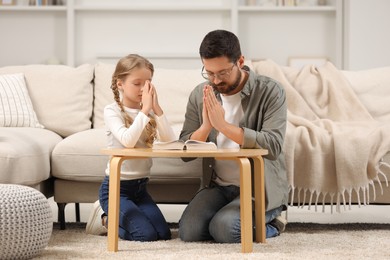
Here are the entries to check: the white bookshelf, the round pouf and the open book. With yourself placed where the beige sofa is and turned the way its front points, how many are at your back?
1

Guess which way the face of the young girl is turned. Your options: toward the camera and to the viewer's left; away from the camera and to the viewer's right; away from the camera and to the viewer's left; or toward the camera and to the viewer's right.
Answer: toward the camera and to the viewer's right

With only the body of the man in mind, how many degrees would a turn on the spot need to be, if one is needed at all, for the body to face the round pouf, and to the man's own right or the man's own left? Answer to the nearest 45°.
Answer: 0° — they already face it

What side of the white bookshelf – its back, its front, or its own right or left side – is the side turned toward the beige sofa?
front

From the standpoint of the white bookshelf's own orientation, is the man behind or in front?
in front

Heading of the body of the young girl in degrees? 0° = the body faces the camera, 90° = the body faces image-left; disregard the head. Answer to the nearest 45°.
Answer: approximately 315°

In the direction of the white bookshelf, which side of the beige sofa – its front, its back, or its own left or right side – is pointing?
back

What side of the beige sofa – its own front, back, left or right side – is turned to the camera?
front

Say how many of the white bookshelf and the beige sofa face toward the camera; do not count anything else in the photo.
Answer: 2

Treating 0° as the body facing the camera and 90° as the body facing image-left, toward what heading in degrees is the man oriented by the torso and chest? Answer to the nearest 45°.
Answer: approximately 45°

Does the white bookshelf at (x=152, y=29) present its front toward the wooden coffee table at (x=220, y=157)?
yes

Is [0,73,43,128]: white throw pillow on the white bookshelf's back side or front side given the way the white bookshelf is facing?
on the front side
